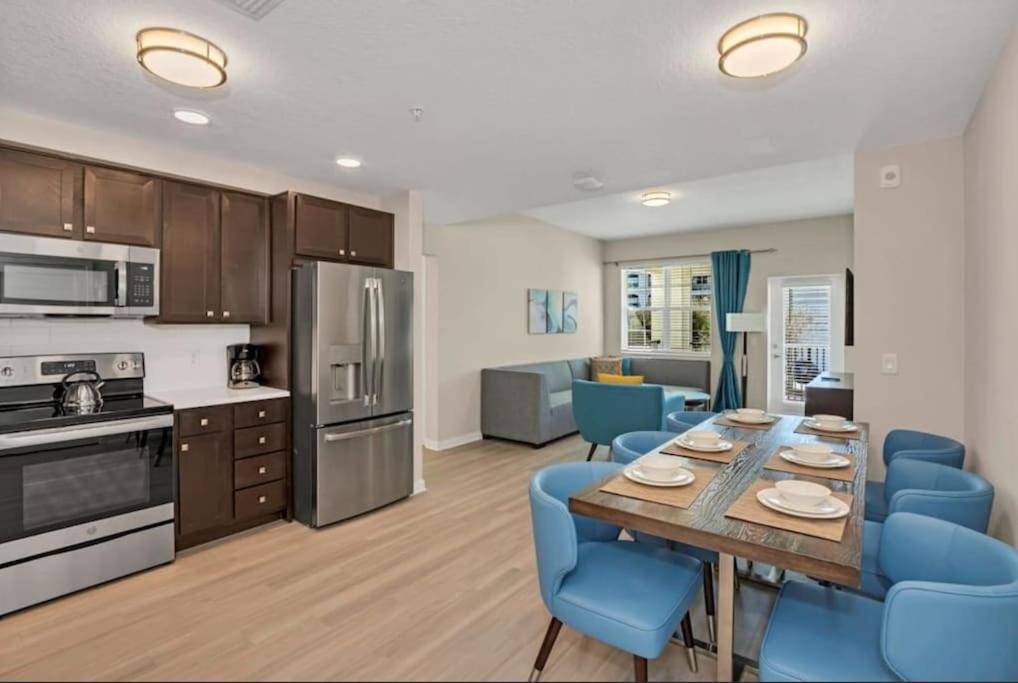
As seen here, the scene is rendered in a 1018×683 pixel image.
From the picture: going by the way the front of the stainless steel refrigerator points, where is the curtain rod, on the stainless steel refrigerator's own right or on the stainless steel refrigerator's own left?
on the stainless steel refrigerator's own left

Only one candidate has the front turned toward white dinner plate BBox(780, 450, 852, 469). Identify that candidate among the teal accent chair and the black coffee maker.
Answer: the black coffee maker

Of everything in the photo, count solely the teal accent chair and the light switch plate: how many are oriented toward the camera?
1

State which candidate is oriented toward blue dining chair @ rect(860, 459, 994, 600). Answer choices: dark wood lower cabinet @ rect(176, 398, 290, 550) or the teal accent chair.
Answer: the dark wood lower cabinet

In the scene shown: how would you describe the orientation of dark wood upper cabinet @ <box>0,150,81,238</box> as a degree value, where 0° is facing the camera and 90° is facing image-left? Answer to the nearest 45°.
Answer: approximately 315°

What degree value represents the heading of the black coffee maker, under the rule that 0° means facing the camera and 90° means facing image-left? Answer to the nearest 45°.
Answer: approximately 315°

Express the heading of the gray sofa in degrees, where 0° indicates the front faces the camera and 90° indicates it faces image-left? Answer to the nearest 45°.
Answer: approximately 315°

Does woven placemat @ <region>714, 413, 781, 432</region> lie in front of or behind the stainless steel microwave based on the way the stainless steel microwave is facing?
in front
